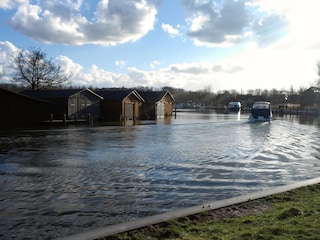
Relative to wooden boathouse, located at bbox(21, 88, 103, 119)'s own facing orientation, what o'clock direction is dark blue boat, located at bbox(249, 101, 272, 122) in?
The dark blue boat is roughly at 11 o'clock from the wooden boathouse.

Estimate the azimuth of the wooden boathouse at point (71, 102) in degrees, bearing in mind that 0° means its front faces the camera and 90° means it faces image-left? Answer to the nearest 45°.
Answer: approximately 315°

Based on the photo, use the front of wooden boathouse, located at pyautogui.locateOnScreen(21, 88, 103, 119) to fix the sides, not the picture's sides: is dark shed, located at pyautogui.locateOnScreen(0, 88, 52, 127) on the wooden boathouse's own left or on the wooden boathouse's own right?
on the wooden boathouse's own right

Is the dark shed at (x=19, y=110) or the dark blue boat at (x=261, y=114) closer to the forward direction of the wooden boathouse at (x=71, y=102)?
the dark blue boat

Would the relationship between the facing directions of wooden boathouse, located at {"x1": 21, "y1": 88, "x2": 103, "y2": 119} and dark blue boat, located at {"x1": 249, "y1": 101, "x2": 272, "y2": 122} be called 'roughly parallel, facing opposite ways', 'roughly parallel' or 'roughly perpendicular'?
roughly perpendicular
